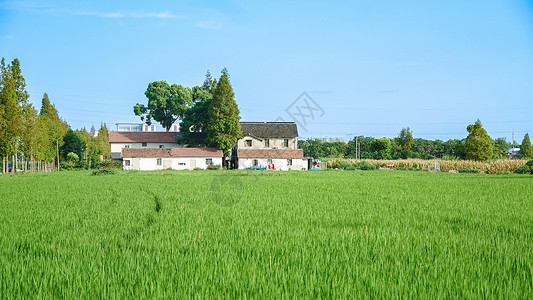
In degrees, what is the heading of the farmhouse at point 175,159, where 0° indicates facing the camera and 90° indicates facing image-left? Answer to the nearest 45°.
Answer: approximately 0°

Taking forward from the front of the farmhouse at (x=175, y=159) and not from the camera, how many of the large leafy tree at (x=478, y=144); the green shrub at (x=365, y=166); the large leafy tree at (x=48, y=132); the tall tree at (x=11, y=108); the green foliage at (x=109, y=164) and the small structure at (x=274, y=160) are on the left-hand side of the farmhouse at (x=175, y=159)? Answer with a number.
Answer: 3

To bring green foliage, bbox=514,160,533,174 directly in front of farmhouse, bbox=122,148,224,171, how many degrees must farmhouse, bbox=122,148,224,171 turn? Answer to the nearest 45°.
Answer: approximately 45° to its left

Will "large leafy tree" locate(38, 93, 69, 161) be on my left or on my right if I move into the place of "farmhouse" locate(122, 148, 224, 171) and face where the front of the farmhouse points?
on my right

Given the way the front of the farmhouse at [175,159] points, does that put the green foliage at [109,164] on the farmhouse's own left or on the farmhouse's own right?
on the farmhouse's own right

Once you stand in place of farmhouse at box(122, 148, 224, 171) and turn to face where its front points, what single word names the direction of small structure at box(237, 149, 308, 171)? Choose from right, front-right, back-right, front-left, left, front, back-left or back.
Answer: left

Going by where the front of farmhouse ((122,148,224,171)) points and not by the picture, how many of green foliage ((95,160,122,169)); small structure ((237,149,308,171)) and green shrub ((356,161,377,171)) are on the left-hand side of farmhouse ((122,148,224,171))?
2

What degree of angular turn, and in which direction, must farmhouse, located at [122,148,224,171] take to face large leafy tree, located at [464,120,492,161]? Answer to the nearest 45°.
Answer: approximately 90° to its left

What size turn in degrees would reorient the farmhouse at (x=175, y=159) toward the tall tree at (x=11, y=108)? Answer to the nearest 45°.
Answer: approximately 45° to its right
